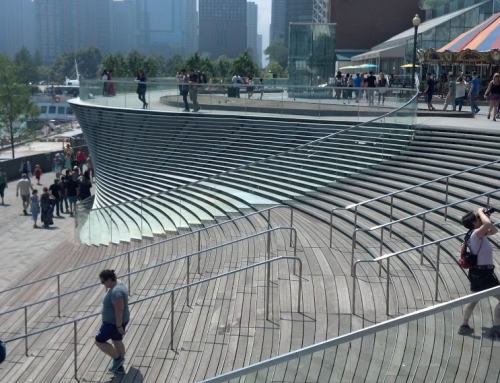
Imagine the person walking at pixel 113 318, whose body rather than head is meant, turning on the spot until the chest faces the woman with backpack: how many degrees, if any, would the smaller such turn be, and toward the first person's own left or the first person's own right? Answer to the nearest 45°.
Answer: approximately 180°

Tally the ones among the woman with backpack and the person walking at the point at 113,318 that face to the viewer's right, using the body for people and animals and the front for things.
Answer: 1

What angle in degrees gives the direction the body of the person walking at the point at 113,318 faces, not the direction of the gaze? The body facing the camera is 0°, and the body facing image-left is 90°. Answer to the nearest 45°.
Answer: approximately 90°

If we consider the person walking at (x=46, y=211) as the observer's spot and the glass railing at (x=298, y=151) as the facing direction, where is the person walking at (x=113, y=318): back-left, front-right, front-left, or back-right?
front-right

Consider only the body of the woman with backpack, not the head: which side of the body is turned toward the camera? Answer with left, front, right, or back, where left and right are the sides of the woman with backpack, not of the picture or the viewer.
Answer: right

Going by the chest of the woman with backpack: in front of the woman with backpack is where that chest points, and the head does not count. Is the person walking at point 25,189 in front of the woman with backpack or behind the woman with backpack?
behind

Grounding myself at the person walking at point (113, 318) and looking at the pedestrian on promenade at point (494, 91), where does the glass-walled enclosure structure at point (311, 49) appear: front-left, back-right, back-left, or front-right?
front-left

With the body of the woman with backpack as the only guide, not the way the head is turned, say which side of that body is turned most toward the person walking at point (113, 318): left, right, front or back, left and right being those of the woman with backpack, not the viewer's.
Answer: back

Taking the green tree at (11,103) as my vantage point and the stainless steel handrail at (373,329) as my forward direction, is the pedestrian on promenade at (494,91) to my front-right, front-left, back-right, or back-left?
front-left
